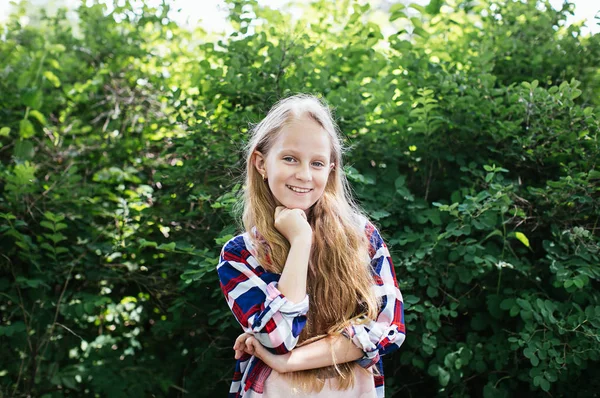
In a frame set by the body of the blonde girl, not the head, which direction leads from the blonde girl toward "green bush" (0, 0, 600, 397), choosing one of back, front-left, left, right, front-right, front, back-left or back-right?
back

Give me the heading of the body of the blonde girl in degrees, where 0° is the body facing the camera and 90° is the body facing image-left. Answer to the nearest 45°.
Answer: approximately 0°
